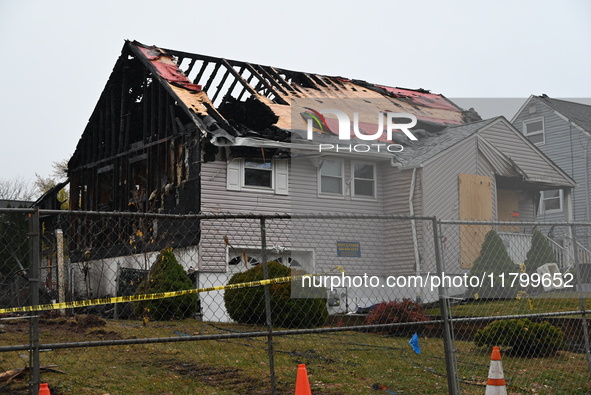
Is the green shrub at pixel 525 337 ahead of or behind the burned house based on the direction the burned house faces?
ahead

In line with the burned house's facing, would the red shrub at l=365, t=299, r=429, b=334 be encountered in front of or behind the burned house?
in front

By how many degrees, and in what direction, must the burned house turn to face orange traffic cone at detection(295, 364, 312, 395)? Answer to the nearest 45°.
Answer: approximately 45° to its right

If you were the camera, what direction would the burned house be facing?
facing the viewer and to the right of the viewer

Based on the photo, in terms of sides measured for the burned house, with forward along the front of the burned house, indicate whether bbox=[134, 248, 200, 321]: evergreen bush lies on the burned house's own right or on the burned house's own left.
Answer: on the burned house's own right

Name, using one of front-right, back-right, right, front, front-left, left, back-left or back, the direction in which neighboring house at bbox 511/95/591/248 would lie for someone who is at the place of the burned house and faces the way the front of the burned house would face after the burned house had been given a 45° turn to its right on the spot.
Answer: back-left

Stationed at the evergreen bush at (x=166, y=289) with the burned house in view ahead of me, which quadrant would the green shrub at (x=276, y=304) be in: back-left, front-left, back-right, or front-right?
front-right

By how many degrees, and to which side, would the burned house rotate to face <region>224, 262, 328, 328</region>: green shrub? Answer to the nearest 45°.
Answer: approximately 45° to its right

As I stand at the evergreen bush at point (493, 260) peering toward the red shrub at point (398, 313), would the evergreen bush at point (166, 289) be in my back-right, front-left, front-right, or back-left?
front-right
